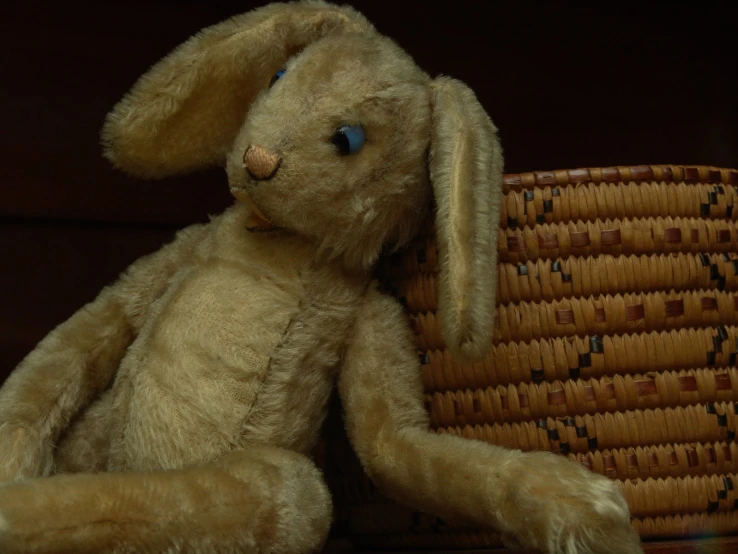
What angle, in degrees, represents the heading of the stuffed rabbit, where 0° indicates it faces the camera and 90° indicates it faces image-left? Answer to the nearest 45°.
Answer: approximately 45°
